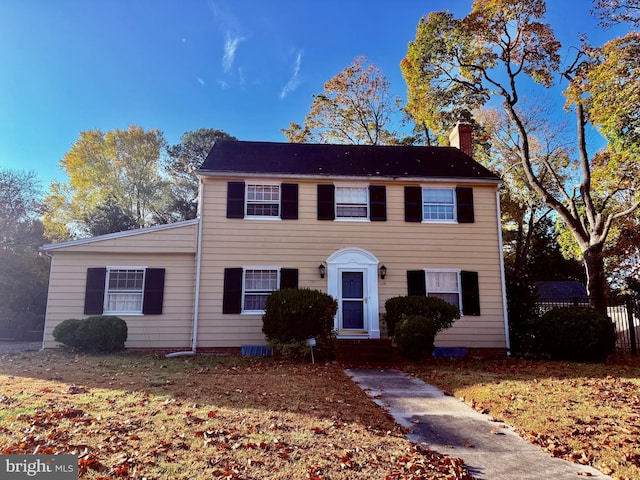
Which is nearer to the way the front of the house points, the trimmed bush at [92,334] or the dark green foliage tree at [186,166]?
the trimmed bush

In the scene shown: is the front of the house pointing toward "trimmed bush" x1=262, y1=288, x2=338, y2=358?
yes

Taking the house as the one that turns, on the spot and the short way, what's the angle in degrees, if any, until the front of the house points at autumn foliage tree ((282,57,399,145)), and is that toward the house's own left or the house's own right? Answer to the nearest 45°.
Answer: approximately 180°

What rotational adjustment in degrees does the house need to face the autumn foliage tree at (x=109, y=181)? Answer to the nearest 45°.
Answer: approximately 135° to its right

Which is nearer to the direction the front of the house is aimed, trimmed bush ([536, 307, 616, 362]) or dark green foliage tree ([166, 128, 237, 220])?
the trimmed bush

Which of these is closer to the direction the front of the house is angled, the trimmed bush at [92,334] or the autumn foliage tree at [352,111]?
the trimmed bush

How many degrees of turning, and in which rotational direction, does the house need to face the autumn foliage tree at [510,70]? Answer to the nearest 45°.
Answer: approximately 90° to its left

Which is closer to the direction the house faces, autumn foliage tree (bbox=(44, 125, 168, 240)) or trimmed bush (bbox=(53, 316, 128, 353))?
the trimmed bush

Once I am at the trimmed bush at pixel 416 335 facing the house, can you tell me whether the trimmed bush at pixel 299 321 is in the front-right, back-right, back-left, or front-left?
front-left

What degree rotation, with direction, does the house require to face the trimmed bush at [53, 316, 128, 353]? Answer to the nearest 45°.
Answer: approximately 90° to its right

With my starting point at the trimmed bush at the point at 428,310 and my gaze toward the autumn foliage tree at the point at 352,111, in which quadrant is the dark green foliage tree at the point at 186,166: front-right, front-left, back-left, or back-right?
front-left

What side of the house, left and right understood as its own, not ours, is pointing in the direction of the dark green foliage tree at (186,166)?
back

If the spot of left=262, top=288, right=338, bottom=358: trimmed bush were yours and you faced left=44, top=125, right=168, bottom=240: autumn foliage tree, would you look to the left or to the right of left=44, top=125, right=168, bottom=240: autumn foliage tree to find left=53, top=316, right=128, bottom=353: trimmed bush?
left

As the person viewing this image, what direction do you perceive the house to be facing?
facing the viewer

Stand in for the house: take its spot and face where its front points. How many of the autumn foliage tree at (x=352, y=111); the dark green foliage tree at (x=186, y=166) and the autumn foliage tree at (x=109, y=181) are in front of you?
0

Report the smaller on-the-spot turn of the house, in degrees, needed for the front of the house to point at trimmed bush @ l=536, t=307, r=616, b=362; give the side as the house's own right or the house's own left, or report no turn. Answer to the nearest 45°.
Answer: approximately 90° to the house's own left
